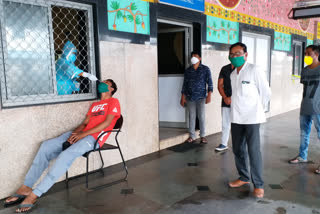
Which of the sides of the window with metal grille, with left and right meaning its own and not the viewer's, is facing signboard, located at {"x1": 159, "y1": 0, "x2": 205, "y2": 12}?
left

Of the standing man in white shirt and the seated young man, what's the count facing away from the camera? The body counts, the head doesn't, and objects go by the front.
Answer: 0

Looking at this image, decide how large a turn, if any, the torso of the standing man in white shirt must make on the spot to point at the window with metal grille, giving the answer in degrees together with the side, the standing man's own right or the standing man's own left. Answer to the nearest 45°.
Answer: approximately 45° to the standing man's own right

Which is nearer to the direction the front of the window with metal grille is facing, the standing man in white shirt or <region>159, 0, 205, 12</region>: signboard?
the standing man in white shirt

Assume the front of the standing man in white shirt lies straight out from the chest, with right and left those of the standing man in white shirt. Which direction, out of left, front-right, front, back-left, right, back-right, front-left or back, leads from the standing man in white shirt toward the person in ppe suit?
front-right

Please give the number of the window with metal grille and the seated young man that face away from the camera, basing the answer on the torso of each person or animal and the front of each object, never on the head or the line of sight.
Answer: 0

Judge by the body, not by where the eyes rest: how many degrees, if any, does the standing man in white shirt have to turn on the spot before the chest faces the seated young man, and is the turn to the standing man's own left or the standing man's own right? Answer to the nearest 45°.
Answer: approximately 45° to the standing man's own right

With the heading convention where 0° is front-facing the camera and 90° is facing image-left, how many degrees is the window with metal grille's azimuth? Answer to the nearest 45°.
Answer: approximately 315°

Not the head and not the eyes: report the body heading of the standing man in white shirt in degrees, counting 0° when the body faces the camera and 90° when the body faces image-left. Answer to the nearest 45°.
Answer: approximately 45°

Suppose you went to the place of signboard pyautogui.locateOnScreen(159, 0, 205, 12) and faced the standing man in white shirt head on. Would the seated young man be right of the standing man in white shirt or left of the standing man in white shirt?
right

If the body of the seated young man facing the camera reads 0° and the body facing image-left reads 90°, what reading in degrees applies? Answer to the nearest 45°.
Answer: approximately 45°
